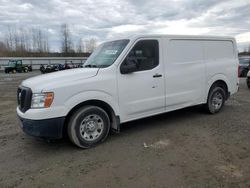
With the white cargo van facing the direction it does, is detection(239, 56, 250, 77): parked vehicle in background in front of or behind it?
behind

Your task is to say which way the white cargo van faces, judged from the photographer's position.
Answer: facing the viewer and to the left of the viewer

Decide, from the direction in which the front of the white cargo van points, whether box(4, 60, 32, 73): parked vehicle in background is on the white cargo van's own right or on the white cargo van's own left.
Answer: on the white cargo van's own right
